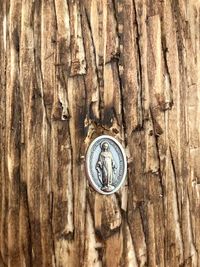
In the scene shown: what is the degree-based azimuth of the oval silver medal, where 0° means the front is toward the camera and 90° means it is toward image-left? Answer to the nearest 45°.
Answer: approximately 0°
